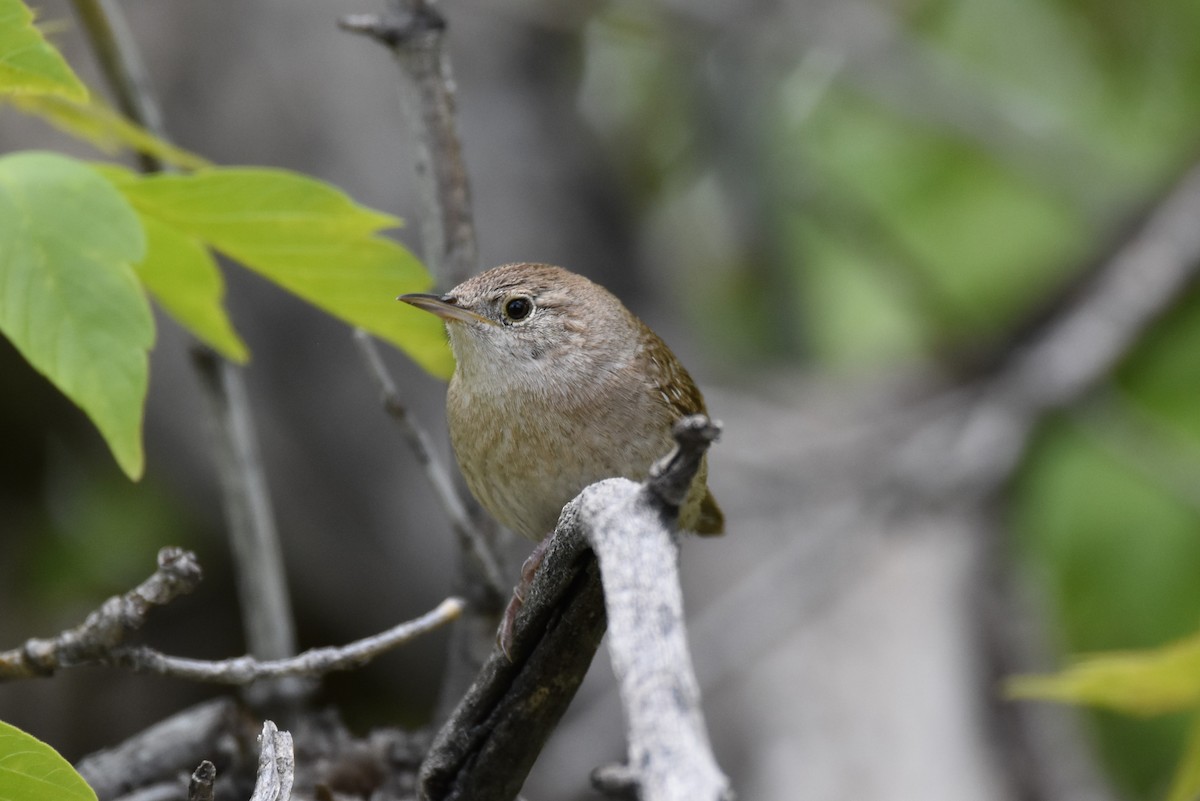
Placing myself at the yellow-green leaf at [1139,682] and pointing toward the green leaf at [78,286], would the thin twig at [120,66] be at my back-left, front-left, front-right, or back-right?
front-right

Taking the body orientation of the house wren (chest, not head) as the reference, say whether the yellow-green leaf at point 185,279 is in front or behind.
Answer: in front

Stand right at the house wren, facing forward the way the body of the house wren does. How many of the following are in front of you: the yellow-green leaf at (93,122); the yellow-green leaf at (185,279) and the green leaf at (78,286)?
3

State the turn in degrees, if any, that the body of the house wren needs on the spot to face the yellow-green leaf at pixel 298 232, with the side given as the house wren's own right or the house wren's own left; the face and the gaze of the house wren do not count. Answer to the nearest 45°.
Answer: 0° — it already faces it

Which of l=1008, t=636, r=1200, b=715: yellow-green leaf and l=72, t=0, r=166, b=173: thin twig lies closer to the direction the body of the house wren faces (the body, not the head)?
the thin twig

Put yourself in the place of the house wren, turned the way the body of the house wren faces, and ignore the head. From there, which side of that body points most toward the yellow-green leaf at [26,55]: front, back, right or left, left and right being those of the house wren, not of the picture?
front

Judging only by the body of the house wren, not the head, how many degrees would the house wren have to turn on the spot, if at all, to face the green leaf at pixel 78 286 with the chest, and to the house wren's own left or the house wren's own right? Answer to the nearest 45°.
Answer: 0° — it already faces it

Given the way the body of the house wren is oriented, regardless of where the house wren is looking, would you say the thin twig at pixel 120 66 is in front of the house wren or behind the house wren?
in front

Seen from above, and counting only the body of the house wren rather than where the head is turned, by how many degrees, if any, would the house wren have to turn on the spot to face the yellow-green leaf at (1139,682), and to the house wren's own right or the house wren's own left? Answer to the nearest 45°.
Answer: approximately 90° to the house wren's own left

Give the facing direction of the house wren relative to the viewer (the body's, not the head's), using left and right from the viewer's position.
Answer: facing the viewer and to the left of the viewer

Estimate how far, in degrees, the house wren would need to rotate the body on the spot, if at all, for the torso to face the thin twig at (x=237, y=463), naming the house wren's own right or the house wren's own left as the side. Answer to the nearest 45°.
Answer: approximately 45° to the house wren's own right
